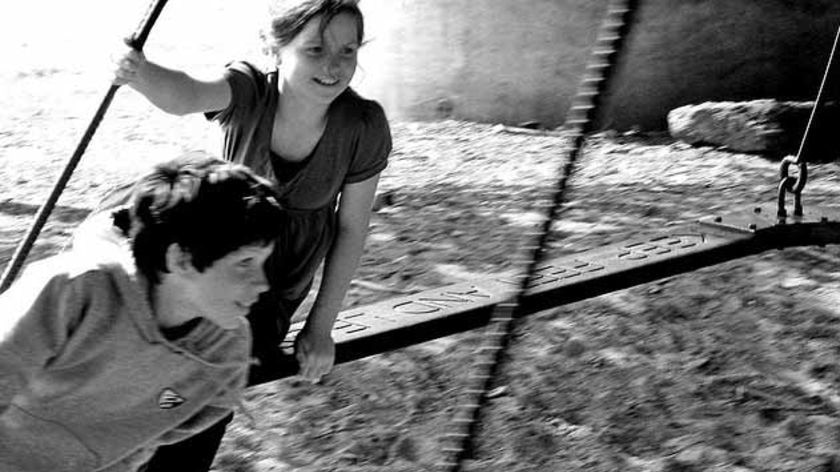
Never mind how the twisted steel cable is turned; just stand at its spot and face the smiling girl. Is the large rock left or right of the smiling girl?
right

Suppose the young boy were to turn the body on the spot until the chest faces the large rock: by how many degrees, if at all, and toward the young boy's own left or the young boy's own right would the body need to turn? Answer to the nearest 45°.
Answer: approximately 90° to the young boy's own left

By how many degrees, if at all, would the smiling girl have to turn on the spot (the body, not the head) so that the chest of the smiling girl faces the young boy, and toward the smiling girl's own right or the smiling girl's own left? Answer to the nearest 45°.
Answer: approximately 45° to the smiling girl's own right

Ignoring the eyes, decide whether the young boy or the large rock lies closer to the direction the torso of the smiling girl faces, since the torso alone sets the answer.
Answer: the young boy

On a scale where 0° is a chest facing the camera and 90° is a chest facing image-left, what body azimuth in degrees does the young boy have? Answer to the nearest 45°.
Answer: approximately 315°

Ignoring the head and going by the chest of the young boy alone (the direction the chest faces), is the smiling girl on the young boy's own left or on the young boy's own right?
on the young boy's own left

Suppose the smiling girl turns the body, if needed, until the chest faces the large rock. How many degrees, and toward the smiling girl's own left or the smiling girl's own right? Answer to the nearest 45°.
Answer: approximately 135° to the smiling girl's own left

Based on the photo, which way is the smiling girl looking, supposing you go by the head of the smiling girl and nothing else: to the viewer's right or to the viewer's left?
to the viewer's right
